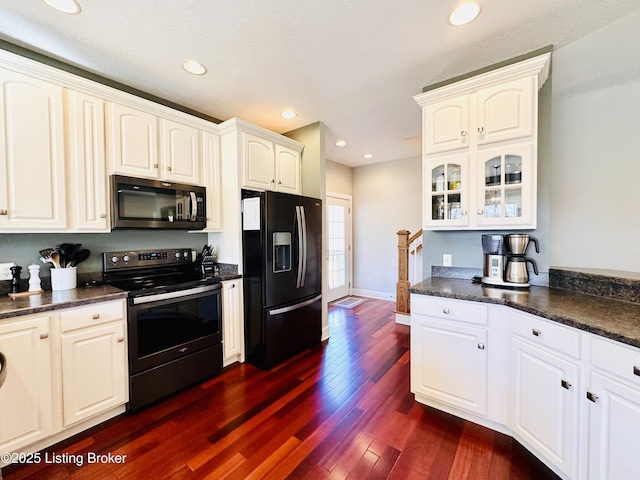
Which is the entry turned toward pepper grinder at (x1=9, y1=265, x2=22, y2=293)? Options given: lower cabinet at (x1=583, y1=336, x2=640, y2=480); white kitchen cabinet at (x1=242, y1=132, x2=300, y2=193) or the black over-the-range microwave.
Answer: the lower cabinet

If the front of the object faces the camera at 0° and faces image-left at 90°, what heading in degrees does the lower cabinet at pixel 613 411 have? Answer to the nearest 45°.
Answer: approximately 45°

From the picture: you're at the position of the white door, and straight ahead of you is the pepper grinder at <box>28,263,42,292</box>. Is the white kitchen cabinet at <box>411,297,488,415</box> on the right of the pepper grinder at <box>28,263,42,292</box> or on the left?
left

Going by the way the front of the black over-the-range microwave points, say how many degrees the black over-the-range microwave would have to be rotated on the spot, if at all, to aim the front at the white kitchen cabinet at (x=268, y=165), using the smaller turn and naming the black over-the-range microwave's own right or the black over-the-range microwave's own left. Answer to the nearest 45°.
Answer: approximately 45° to the black over-the-range microwave's own left

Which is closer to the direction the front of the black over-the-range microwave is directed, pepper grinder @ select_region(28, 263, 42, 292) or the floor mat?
the floor mat
